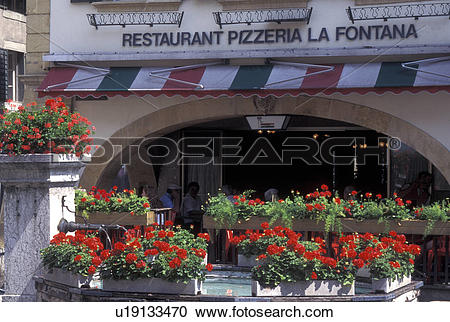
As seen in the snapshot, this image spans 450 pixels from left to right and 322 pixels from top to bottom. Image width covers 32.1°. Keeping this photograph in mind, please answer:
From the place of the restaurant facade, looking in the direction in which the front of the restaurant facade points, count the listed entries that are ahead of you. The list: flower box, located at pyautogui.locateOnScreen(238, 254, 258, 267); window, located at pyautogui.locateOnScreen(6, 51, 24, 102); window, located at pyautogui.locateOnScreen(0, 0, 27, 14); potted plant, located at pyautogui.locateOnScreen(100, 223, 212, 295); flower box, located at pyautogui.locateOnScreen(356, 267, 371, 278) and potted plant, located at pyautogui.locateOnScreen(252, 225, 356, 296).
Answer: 4

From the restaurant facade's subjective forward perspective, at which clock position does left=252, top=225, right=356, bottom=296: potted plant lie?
The potted plant is roughly at 12 o'clock from the restaurant facade.

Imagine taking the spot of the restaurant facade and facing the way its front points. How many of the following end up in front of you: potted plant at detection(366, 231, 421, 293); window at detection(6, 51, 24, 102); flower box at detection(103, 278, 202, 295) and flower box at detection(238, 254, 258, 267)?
3

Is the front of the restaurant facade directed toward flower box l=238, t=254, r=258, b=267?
yes

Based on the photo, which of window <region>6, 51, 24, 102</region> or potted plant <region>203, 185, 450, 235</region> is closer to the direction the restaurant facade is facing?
the potted plant

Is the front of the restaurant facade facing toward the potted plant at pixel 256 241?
yes

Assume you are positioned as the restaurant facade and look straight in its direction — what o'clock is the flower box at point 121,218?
The flower box is roughly at 1 o'clock from the restaurant facade.

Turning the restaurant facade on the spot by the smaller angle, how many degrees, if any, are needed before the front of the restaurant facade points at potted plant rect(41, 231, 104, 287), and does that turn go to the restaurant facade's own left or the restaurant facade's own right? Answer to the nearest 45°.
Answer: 0° — it already faces it

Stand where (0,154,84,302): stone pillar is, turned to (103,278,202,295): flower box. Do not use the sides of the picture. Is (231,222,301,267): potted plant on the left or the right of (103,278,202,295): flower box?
left

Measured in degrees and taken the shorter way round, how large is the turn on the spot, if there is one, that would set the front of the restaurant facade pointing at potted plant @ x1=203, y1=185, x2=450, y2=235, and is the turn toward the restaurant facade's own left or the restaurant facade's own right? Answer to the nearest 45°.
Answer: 0° — it already faces it

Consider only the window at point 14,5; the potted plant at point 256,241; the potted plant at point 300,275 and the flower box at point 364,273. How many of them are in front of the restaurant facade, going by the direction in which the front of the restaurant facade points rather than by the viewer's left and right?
3

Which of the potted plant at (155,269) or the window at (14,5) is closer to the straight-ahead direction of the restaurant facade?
the potted plant

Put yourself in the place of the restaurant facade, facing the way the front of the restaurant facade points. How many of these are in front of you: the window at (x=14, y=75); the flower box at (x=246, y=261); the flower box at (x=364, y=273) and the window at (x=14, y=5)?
2

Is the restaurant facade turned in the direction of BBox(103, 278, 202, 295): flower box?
yes

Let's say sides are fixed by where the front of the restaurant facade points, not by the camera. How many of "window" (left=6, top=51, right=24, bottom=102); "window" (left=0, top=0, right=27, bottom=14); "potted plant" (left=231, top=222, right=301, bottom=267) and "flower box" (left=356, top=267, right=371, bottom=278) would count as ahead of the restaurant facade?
2

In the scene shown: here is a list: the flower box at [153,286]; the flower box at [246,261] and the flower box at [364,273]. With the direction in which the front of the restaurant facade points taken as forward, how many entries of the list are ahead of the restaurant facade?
3

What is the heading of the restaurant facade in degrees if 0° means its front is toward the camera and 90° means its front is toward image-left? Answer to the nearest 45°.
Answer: approximately 0°
